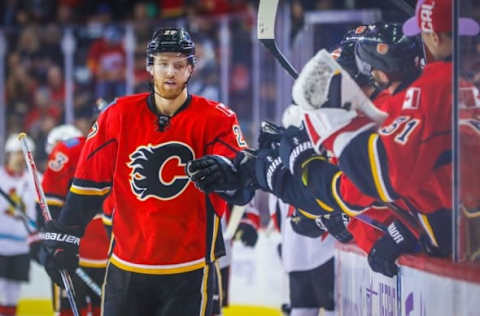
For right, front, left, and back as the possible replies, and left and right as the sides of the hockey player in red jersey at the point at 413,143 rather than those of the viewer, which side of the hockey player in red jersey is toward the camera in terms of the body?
left

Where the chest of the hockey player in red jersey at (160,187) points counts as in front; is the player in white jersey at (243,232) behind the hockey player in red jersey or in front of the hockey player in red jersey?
behind

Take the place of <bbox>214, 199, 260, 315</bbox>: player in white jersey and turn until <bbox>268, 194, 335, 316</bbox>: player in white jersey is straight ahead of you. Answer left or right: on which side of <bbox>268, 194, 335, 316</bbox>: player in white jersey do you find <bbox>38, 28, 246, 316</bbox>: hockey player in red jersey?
right

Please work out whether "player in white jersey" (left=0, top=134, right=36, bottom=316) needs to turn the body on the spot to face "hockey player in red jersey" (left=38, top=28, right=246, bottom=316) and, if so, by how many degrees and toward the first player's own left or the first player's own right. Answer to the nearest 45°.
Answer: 0° — they already face them

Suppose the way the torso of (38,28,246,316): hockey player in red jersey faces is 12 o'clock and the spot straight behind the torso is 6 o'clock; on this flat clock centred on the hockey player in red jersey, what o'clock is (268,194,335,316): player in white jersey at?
The player in white jersey is roughly at 7 o'clock from the hockey player in red jersey.
